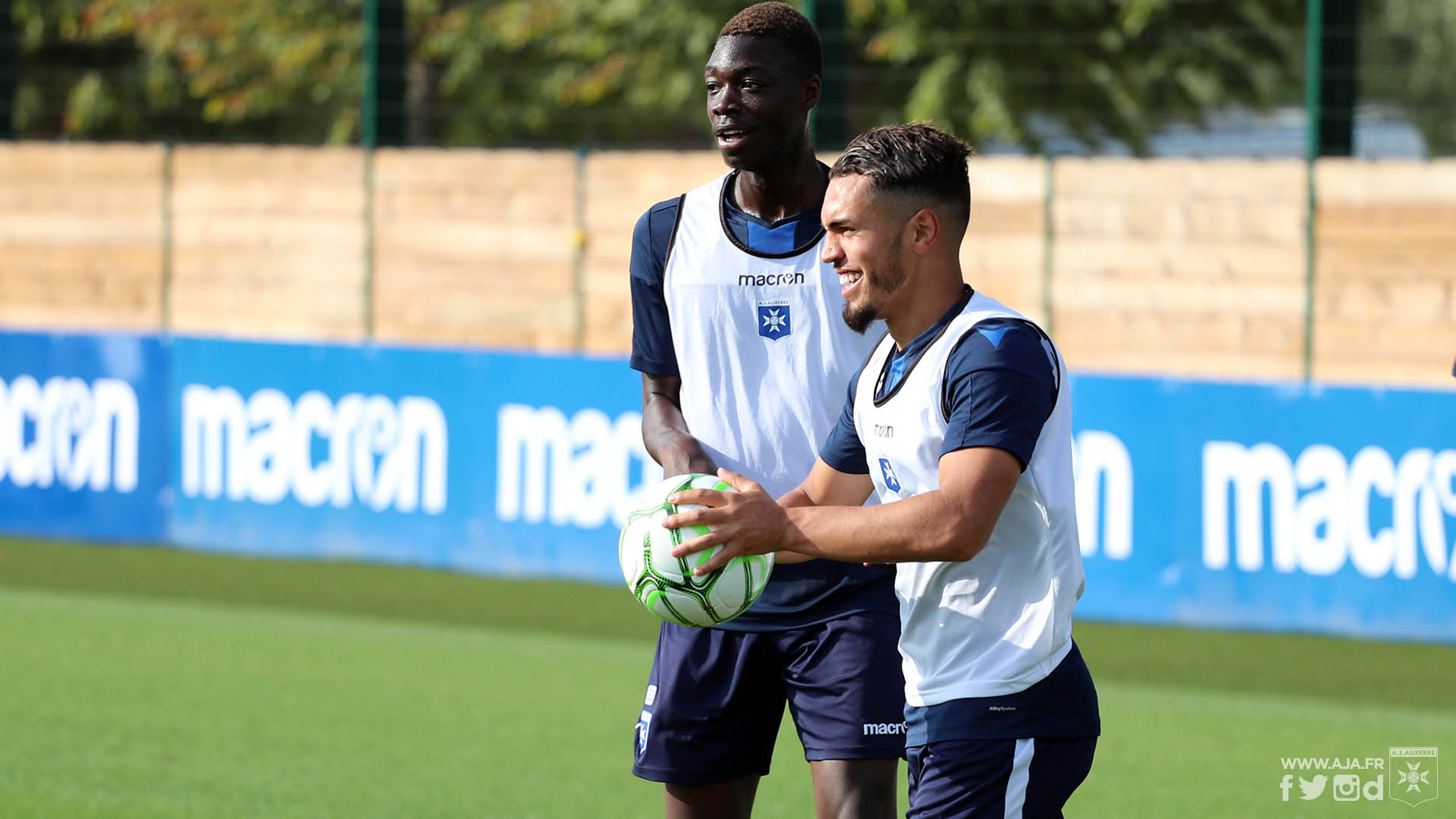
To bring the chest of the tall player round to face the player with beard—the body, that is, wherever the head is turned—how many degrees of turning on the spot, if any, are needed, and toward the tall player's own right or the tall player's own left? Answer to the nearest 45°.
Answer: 0° — they already face them

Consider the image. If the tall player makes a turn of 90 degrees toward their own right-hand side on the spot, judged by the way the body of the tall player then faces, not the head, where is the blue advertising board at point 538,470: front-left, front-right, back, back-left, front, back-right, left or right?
right

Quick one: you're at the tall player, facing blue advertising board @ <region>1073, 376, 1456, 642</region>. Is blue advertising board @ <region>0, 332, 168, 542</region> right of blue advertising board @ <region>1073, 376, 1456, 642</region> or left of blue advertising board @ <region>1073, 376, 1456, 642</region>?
left

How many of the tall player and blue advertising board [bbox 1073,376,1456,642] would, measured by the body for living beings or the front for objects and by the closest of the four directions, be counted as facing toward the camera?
2

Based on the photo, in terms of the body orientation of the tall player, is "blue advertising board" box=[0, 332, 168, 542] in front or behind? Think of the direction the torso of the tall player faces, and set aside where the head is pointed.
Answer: behind

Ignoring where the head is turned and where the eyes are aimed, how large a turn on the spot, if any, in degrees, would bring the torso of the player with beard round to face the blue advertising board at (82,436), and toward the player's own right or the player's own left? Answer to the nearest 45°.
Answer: approximately 90° to the player's own right

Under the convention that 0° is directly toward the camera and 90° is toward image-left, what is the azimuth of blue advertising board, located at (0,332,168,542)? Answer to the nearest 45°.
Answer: approximately 0°

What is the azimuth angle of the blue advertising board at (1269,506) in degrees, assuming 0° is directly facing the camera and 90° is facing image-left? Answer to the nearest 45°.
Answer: approximately 0°

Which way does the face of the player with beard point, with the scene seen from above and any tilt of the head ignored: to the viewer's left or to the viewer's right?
to the viewer's left

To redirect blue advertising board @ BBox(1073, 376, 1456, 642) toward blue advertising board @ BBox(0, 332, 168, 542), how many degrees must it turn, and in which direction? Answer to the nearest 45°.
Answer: approximately 90° to its right
